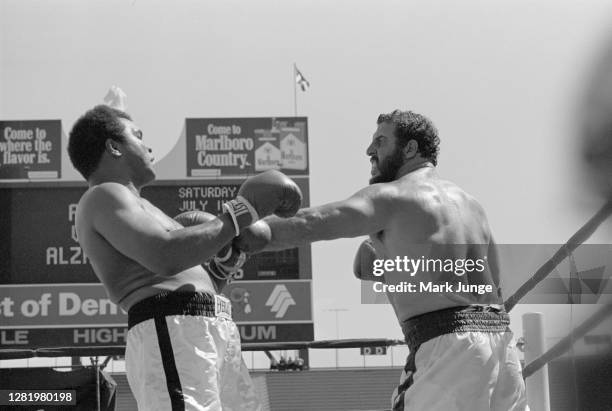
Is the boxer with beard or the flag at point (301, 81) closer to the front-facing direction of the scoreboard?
the boxer with beard

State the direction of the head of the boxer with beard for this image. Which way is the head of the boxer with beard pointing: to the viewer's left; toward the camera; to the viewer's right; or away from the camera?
to the viewer's left

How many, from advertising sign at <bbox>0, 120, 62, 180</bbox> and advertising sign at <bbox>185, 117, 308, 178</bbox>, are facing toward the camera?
2

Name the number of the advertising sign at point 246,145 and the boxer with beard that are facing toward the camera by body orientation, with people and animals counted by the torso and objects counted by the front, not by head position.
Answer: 1

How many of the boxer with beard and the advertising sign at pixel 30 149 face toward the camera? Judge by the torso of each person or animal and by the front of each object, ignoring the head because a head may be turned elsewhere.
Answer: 1

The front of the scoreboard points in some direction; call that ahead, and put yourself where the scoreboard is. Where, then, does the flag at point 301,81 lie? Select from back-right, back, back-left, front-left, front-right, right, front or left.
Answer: back-left

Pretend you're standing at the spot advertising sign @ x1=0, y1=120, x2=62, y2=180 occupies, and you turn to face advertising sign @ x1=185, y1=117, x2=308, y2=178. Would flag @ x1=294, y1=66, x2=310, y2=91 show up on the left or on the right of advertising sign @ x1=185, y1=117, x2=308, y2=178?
left

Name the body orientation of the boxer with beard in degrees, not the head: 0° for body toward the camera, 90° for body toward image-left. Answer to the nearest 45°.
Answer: approximately 135°

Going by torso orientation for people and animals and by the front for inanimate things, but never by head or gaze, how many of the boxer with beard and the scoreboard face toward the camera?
1
